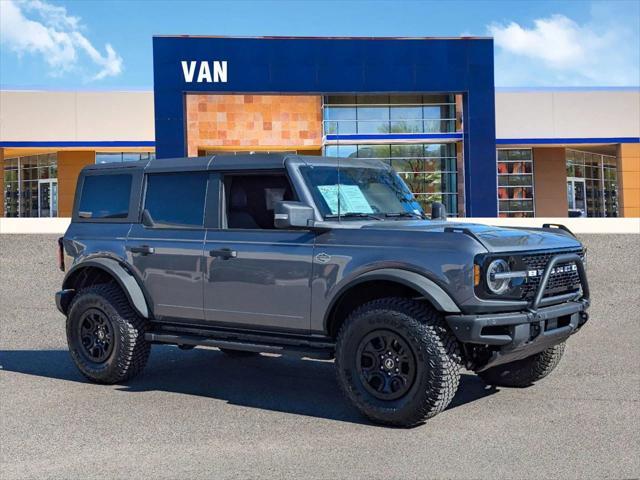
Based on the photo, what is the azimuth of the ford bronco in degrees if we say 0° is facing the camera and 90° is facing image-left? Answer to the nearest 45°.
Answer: approximately 315°
